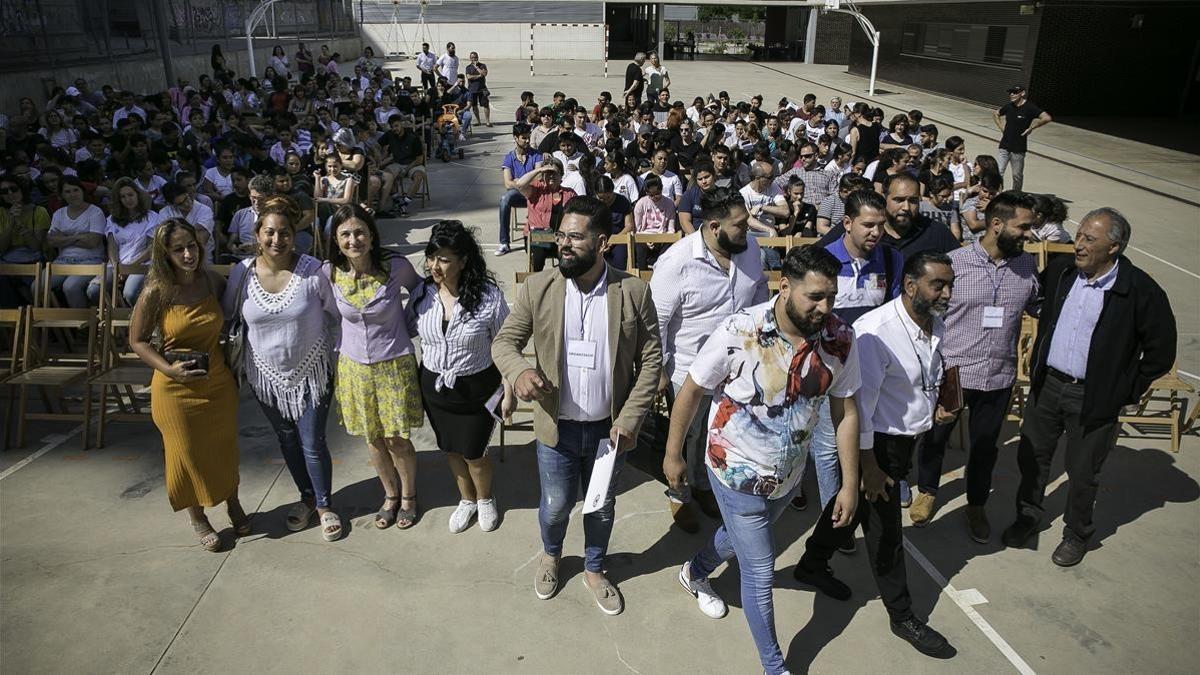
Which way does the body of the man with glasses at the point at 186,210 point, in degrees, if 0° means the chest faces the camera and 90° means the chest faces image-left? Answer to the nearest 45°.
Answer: approximately 0°

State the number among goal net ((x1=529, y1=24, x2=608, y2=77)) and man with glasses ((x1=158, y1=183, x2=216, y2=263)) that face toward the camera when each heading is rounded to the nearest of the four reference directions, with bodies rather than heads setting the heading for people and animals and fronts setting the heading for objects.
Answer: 2

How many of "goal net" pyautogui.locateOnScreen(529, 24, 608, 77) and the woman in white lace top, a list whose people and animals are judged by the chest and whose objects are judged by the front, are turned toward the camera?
2

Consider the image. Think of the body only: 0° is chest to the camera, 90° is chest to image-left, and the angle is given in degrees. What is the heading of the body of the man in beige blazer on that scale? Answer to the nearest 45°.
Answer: approximately 0°

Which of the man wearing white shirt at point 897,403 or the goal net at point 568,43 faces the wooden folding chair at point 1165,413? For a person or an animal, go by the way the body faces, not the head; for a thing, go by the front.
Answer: the goal net

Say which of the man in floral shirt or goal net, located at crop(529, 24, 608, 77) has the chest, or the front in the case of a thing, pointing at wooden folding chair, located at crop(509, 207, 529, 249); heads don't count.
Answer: the goal net

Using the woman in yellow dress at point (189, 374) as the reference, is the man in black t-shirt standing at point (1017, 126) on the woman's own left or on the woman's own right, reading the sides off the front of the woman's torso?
on the woman's own left

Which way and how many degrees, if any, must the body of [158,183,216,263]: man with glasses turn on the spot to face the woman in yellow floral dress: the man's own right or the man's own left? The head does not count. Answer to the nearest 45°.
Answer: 0° — they already face them
